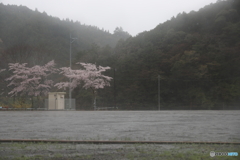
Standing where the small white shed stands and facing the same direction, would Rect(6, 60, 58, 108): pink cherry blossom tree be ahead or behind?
behind

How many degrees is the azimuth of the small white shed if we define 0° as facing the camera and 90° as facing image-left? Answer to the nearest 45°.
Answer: approximately 0°
